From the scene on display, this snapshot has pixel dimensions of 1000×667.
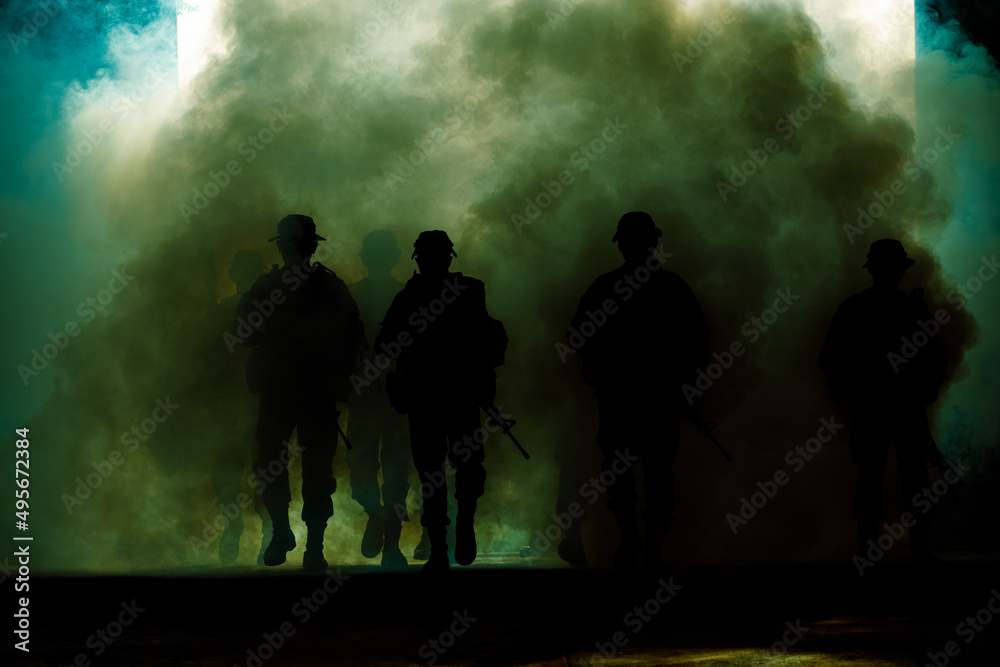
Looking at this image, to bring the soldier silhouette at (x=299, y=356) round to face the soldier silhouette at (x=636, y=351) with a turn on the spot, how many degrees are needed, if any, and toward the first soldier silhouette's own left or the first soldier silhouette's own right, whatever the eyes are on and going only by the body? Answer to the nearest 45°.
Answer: approximately 45° to the first soldier silhouette's own left

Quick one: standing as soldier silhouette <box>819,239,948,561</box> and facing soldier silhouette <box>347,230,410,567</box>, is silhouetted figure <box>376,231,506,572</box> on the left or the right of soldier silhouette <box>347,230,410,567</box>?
left

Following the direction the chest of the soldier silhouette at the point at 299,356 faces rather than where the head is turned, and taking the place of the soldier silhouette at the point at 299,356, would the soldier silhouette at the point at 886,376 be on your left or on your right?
on your left

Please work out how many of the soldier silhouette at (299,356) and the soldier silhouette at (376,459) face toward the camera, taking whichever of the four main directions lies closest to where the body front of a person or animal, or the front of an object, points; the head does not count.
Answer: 2

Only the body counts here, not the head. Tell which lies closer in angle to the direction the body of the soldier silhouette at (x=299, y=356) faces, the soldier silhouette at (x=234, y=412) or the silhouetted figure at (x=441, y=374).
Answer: the silhouetted figure

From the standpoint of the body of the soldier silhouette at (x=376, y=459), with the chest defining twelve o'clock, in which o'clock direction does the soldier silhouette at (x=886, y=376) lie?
the soldier silhouette at (x=886, y=376) is roughly at 10 o'clock from the soldier silhouette at (x=376, y=459).

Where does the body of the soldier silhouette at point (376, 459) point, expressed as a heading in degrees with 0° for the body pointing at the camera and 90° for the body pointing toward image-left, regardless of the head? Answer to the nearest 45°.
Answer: approximately 0°

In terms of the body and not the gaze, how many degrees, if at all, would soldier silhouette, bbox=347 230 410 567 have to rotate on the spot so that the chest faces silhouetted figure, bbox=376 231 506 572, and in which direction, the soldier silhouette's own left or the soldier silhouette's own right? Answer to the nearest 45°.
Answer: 0° — they already face them

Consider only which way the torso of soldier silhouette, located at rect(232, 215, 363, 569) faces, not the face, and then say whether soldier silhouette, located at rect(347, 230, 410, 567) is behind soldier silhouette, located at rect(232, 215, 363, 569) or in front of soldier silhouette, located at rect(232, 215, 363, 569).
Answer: behind
